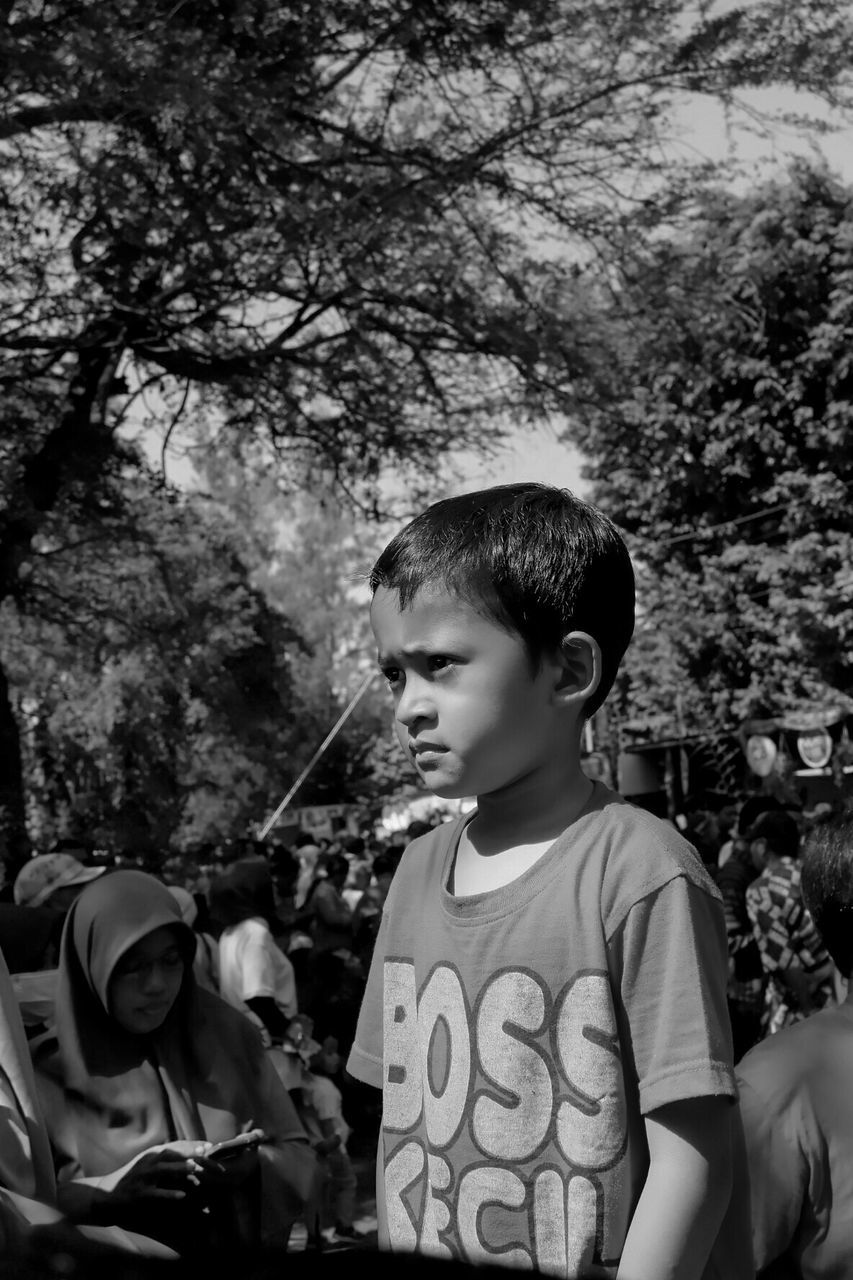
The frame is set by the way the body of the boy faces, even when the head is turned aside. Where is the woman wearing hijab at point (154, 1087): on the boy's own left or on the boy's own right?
on the boy's own right

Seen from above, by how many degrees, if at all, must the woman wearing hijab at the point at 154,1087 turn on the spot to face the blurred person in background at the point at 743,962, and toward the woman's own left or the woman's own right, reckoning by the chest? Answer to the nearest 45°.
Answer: approximately 90° to the woman's own left

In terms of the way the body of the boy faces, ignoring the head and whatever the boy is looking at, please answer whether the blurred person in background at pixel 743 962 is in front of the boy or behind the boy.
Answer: behind

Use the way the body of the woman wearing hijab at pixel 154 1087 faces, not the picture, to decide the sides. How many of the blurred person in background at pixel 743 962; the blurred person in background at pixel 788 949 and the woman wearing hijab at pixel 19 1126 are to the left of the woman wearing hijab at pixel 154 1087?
2

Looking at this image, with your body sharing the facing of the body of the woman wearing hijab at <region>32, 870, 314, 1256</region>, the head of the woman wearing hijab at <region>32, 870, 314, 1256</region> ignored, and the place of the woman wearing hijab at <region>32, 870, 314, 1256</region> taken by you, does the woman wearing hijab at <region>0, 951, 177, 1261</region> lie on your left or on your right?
on your right

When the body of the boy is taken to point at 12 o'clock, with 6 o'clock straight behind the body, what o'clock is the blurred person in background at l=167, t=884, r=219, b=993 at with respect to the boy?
The blurred person in background is roughly at 4 o'clock from the boy.

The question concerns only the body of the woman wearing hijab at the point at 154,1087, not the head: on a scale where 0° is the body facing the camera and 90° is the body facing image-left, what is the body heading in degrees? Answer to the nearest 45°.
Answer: approximately 315°

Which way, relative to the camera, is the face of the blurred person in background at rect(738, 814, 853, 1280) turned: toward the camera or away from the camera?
away from the camera

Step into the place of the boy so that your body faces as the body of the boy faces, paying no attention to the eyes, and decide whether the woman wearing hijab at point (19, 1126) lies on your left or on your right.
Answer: on your right
